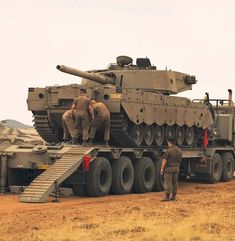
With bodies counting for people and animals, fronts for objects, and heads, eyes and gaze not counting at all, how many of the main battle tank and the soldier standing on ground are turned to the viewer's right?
0

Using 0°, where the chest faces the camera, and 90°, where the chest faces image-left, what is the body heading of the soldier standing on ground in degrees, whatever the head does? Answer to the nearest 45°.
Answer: approximately 135°

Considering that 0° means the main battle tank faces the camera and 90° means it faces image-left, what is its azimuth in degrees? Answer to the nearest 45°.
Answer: approximately 45°

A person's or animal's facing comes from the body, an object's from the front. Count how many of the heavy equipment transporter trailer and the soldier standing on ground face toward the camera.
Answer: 0

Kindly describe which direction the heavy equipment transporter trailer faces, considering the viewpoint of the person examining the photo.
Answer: facing away from the viewer and to the right of the viewer
